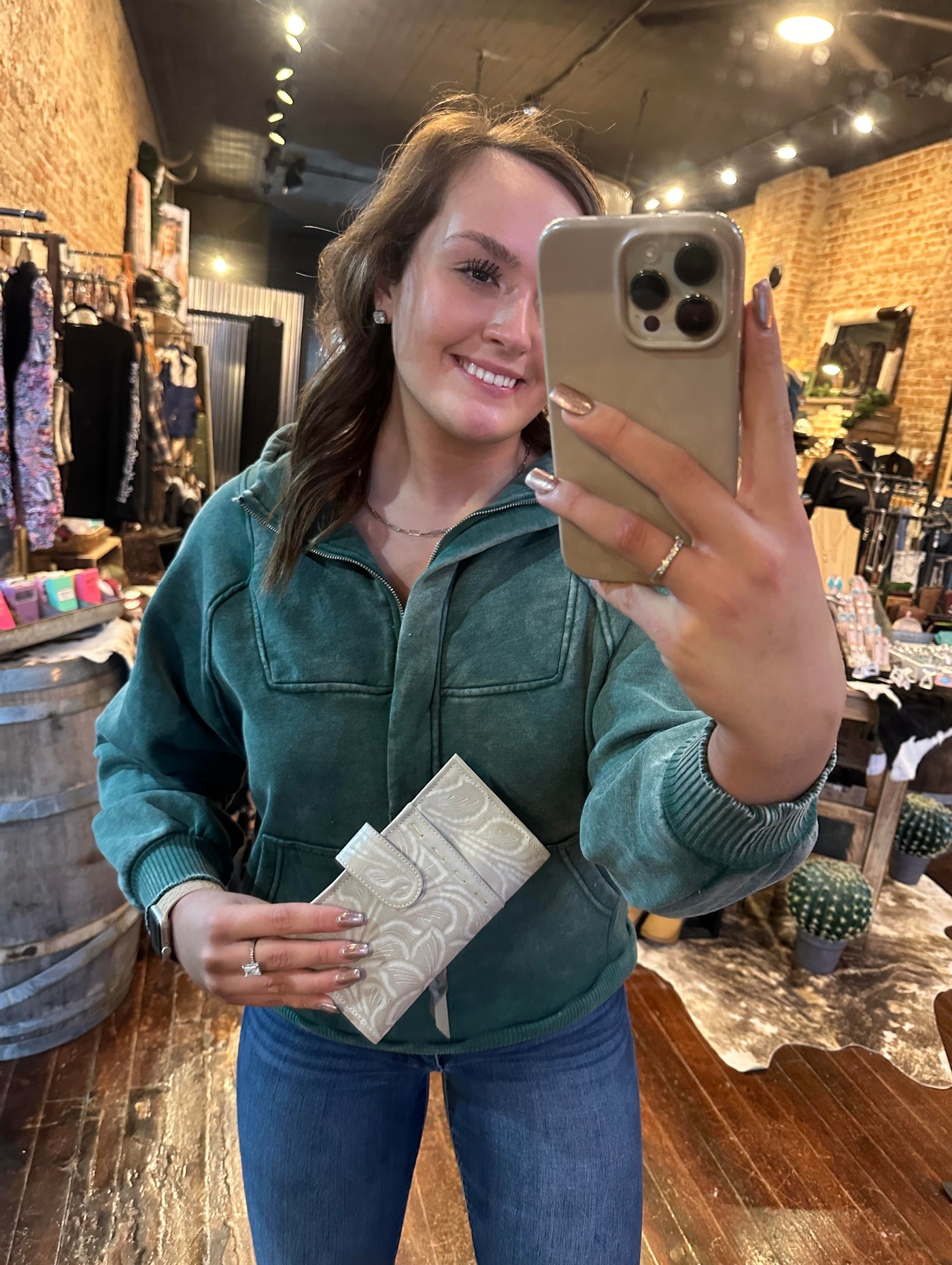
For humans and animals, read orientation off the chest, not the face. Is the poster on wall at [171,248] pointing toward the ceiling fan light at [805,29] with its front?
yes

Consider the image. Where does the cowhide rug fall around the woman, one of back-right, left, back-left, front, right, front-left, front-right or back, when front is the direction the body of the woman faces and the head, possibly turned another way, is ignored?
back-left

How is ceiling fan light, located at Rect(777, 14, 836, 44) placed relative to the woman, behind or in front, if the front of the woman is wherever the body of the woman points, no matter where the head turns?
behind

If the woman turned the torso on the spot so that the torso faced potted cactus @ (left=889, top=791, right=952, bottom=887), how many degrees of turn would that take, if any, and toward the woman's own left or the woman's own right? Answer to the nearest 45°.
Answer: approximately 135° to the woman's own left

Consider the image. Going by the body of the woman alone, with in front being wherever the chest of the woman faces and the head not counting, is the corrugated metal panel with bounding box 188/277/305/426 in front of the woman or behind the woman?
behind

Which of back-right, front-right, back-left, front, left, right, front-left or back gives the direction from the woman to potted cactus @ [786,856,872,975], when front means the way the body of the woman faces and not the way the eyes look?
back-left

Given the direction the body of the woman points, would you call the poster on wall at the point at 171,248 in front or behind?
behind

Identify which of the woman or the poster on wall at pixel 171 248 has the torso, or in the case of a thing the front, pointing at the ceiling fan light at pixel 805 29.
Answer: the poster on wall

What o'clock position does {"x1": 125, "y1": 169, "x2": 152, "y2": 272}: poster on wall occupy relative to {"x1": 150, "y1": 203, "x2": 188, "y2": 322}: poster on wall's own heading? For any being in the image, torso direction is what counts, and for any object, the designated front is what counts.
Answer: {"x1": 125, "y1": 169, "x2": 152, "y2": 272}: poster on wall is roughly at 2 o'clock from {"x1": 150, "y1": 203, "x2": 188, "y2": 322}: poster on wall.

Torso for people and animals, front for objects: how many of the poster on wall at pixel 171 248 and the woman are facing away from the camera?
0

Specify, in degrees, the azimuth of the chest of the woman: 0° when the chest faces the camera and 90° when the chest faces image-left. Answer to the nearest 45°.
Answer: approximately 0°

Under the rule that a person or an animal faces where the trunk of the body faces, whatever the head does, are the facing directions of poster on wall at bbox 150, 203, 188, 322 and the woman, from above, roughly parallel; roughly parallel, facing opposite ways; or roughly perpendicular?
roughly perpendicular
